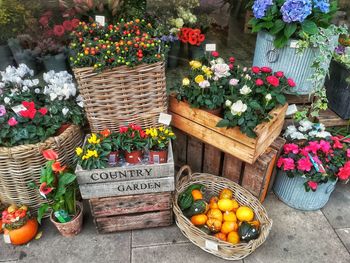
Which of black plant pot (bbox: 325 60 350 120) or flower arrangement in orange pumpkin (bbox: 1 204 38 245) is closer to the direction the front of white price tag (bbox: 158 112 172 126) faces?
the flower arrangement in orange pumpkin

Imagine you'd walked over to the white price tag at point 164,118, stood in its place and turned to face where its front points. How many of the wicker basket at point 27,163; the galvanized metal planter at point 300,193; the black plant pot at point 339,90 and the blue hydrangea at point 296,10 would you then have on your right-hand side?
1

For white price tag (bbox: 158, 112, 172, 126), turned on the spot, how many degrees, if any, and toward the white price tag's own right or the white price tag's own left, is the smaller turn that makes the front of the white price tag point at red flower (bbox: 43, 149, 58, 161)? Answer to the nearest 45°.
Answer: approximately 90° to the white price tag's own right

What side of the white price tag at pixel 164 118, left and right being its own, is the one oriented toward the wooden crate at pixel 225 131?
left

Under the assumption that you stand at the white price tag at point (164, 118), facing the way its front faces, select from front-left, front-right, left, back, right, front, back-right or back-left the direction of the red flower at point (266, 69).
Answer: left

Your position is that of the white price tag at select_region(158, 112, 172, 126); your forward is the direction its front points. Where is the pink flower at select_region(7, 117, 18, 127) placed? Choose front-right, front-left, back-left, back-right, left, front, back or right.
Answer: right

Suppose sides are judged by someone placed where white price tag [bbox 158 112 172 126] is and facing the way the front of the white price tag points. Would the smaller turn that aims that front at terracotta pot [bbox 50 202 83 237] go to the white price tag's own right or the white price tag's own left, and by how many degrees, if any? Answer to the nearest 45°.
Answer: approximately 45° to the white price tag's own right

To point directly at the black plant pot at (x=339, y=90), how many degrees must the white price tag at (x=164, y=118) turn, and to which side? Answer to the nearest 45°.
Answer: approximately 90° to its left

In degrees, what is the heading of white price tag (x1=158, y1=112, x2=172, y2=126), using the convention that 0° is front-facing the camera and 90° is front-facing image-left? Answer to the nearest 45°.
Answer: approximately 0°

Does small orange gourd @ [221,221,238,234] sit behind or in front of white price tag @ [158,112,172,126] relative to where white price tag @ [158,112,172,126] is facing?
in front

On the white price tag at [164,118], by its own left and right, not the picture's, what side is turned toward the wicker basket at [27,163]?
right

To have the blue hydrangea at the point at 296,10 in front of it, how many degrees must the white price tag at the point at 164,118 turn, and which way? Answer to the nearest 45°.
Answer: approximately 90° to its left
